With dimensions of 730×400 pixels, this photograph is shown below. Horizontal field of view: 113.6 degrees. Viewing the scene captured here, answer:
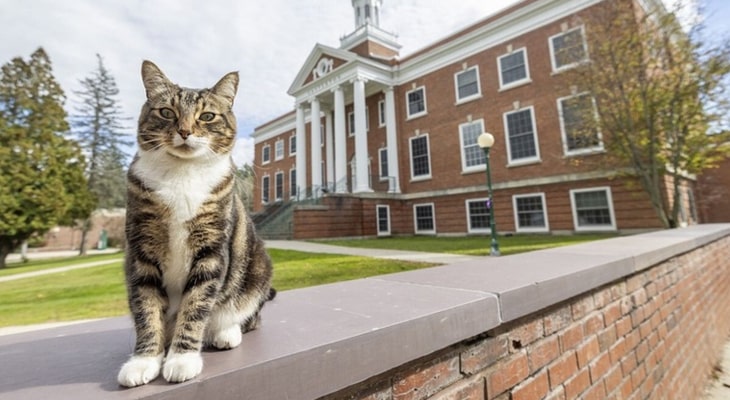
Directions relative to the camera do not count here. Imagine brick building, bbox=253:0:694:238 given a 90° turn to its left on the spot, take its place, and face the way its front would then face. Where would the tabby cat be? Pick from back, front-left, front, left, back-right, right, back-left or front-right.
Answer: front-right

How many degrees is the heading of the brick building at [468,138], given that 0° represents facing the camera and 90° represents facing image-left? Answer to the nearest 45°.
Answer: approximately 45°

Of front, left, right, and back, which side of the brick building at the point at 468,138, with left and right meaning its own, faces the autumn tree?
left
